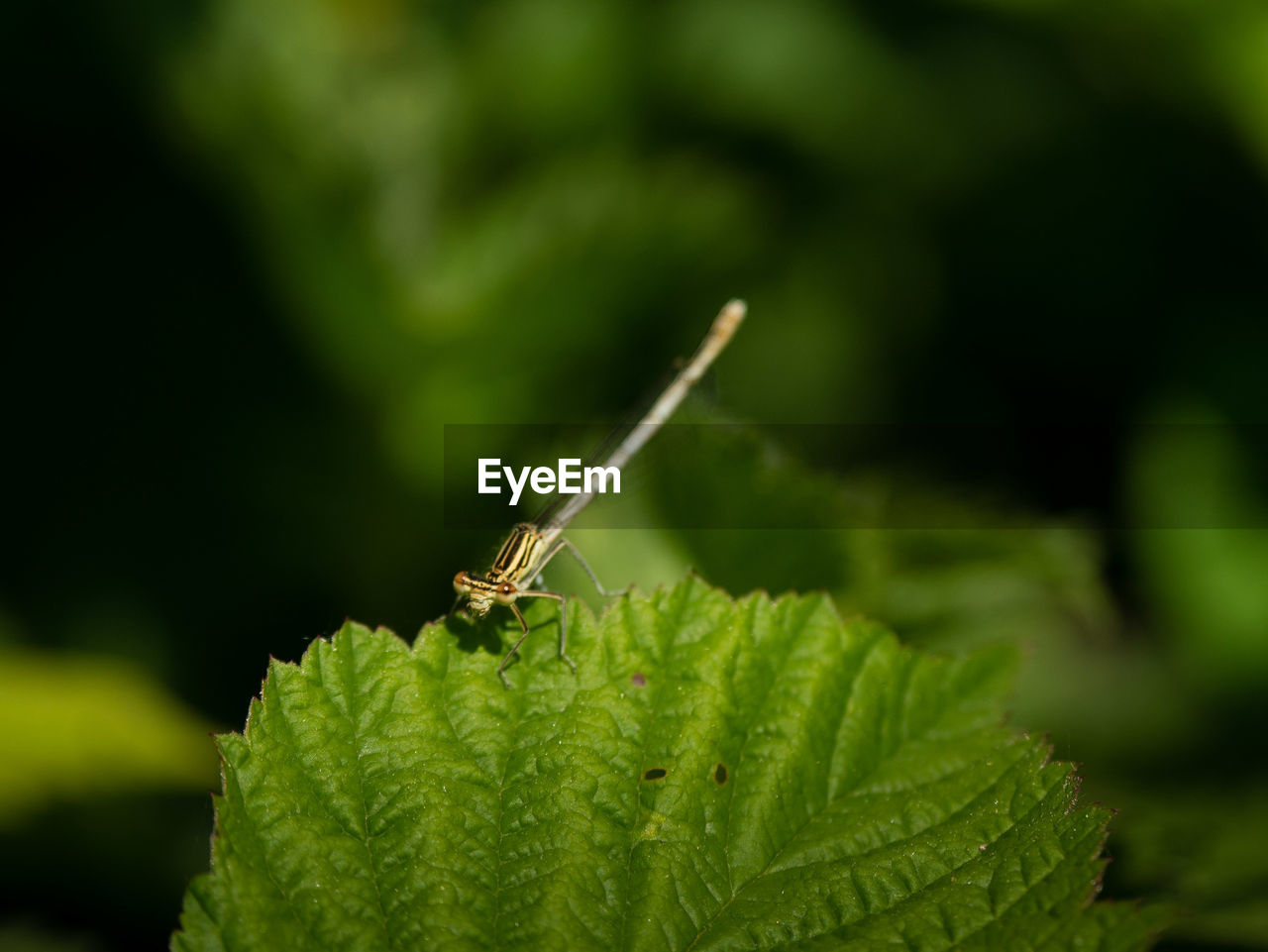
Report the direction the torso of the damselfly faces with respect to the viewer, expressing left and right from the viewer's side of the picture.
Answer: facing the viewer and to the left of the viewer

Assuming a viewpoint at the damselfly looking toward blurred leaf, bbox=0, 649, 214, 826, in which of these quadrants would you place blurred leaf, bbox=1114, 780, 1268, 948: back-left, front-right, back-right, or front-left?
back-right

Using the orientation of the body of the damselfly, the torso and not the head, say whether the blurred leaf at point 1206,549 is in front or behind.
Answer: behind

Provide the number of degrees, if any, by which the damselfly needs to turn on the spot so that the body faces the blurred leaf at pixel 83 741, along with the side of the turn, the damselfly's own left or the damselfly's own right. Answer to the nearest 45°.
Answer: approximately 90° to the damselfly's own right
